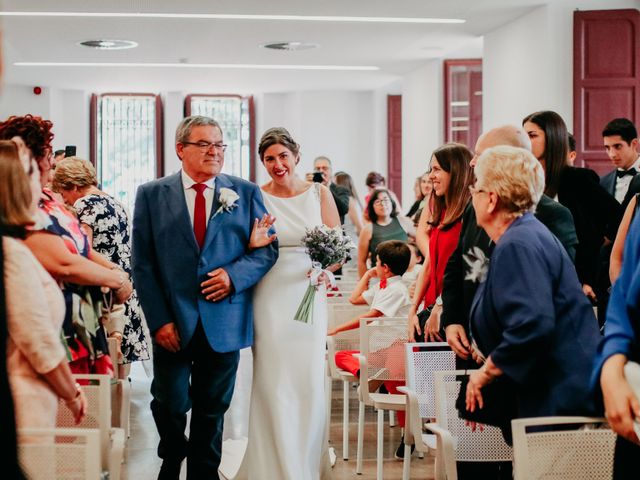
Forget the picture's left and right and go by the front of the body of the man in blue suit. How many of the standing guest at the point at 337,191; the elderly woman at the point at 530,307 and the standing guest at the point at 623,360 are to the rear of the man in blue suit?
1

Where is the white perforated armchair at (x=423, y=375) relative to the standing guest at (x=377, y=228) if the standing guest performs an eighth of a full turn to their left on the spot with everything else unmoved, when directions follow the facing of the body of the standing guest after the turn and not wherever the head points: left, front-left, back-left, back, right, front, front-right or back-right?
front-right

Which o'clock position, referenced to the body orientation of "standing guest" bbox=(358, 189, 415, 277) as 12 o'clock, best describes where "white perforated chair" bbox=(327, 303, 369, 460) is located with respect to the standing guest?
The white perforated chair is roughly at 12 o'clock from the standing guest.

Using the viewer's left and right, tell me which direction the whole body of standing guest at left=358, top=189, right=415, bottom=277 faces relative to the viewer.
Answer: facing the viewer

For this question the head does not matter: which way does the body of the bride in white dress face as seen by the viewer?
toward the camera

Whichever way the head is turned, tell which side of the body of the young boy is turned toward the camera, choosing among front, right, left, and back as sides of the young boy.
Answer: left

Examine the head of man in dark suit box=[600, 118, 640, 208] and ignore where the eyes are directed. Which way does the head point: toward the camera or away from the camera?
toward the camera

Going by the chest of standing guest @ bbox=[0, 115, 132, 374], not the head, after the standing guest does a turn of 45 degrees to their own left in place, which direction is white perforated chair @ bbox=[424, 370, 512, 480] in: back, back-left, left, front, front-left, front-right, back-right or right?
front-right

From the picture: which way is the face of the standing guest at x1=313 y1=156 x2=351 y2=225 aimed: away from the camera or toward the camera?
toward the camera

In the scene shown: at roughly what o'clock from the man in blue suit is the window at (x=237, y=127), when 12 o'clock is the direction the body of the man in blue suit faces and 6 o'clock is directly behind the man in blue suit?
The window is roughly at 6 o'clock from the man in blue suit.

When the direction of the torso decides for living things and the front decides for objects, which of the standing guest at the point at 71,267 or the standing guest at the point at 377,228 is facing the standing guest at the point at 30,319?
the standing guest at the point at 377,228

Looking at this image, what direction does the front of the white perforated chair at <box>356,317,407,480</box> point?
toward the camera
